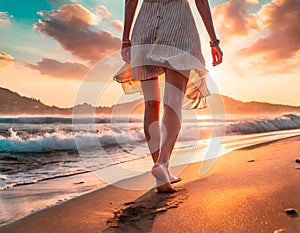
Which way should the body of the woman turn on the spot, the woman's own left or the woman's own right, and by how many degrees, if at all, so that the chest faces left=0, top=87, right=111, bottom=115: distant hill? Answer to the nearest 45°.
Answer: approximately 45° to the woman's own left

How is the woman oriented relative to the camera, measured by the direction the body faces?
away from the camera
